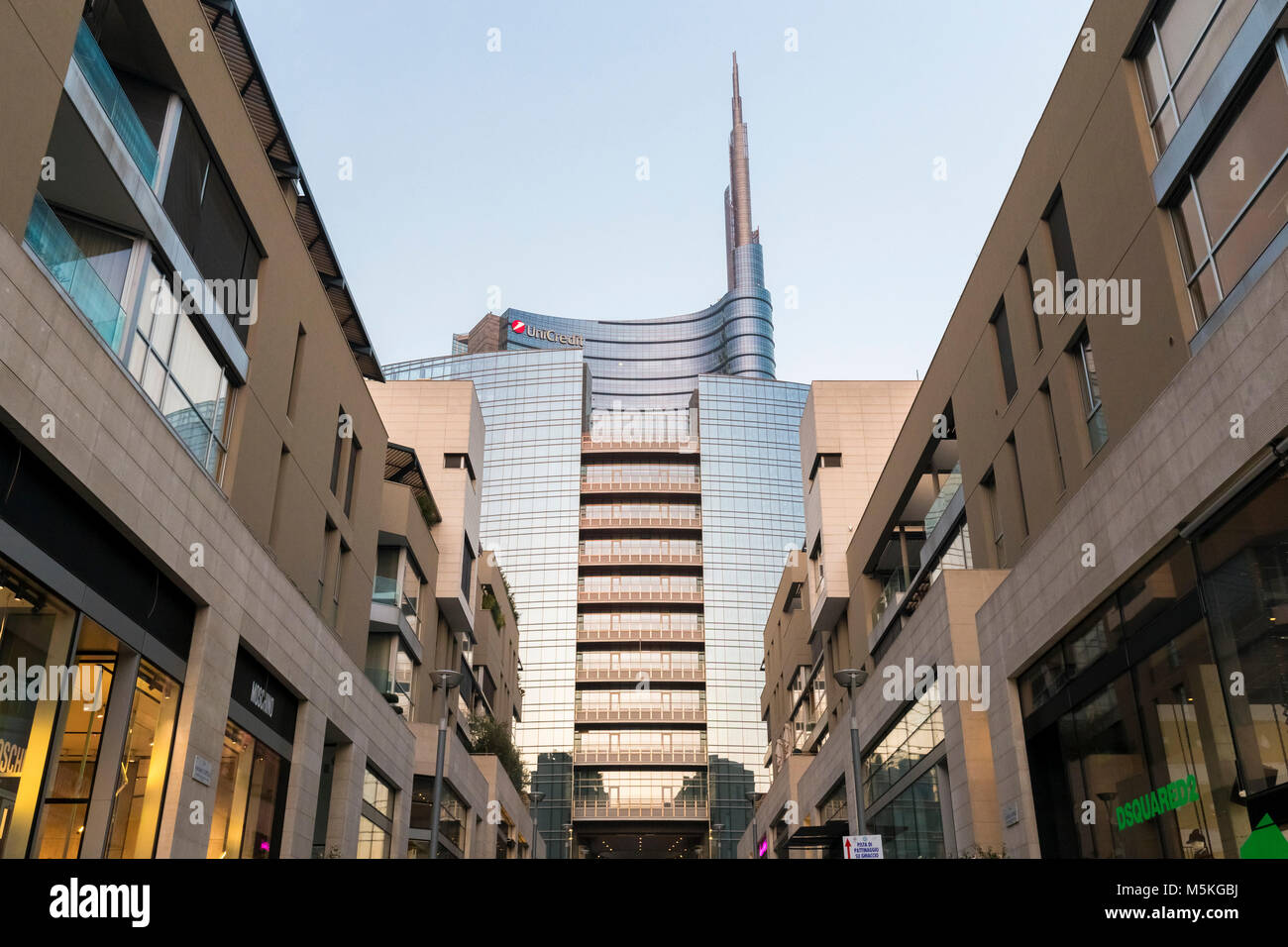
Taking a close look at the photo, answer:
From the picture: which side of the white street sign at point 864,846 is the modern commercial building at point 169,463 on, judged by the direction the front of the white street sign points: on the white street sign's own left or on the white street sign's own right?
on the white street sign's own right

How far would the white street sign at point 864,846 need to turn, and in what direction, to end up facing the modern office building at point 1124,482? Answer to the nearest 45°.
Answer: approximately 45° to its left

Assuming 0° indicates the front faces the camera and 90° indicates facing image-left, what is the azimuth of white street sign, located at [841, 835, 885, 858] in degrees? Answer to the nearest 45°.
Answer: approximately 0°

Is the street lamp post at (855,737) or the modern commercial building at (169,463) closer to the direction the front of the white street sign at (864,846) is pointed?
the modern commercial building
